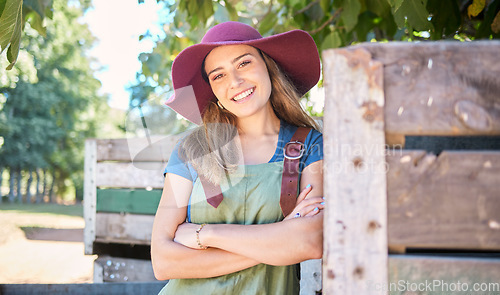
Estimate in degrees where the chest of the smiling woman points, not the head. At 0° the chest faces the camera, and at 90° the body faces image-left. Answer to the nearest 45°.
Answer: approximately 0°

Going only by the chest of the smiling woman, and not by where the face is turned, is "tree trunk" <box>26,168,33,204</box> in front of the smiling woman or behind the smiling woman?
behind

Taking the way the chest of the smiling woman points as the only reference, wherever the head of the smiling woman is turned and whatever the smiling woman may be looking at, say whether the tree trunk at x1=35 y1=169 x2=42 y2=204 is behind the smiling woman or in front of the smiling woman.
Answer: behind

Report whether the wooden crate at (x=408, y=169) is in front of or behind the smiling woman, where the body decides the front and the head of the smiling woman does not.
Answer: in front
